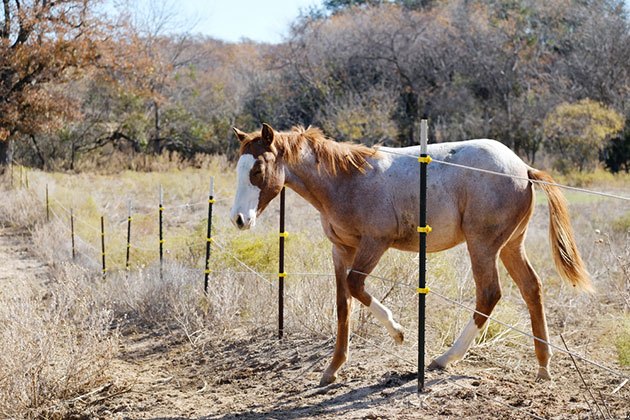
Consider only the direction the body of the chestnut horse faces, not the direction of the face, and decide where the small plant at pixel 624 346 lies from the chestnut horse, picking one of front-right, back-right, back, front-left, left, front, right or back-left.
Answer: back

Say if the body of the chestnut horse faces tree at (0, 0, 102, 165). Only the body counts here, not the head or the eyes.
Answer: no

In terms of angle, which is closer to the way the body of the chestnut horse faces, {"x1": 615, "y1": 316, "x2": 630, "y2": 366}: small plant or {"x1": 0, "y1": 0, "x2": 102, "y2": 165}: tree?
the tree

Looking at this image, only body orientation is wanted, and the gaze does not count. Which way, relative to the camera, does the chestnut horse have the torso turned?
to the viewer's left

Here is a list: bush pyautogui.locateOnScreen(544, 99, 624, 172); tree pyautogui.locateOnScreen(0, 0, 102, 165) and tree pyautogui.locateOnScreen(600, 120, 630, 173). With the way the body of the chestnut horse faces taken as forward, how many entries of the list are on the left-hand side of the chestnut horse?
0

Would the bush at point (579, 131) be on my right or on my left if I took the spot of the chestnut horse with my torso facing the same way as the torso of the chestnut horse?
on my right

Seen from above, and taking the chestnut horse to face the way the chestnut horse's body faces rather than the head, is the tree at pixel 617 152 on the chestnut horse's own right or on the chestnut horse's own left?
on the chestnut horse's own right

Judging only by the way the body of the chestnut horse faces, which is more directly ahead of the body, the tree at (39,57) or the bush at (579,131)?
the tree
